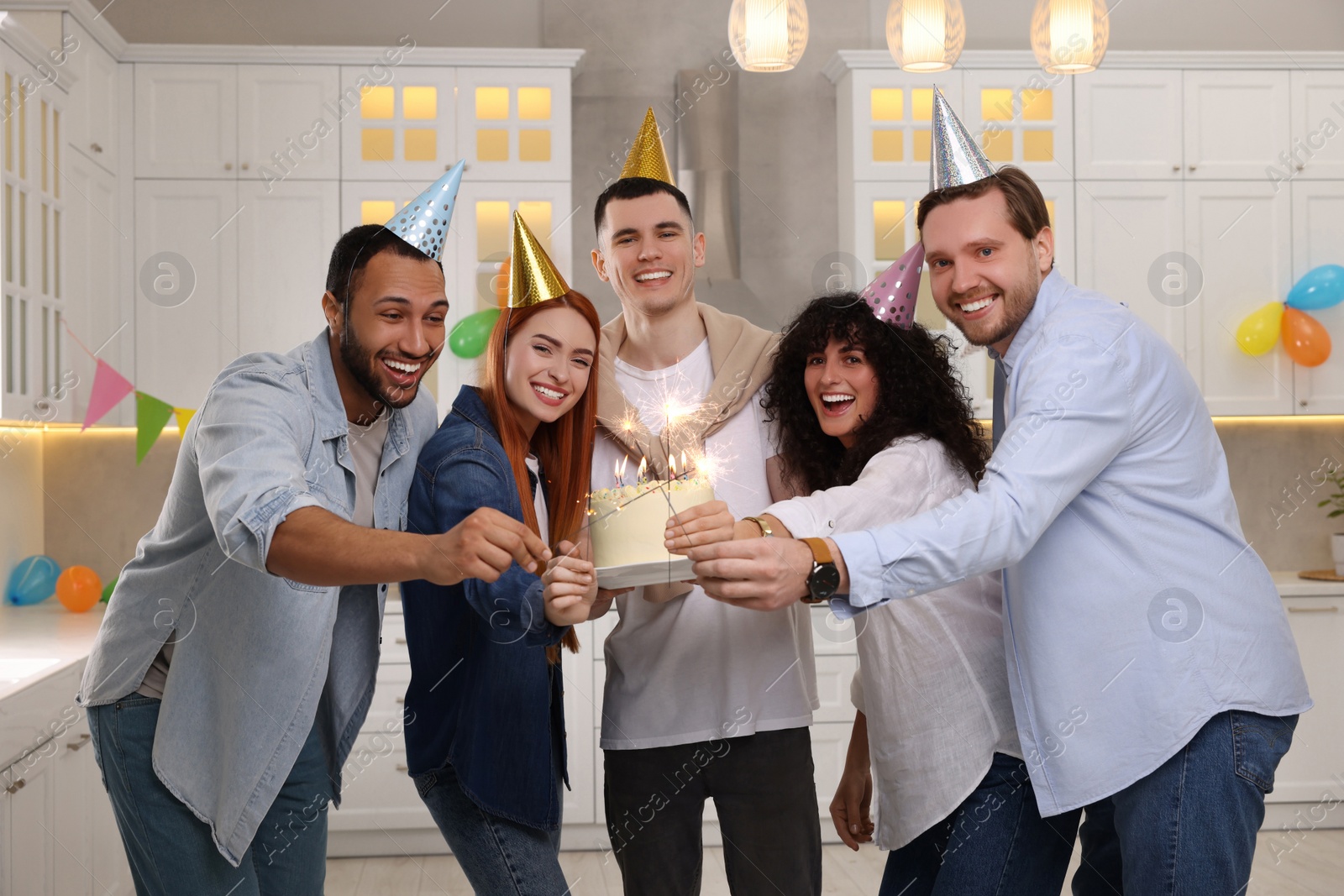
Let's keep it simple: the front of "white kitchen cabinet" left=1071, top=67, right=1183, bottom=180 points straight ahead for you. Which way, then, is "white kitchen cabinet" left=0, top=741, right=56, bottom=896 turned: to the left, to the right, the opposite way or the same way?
to the left

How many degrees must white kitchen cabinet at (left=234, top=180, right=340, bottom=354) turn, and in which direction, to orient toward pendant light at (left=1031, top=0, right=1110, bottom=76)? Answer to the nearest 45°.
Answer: approximately 45° to its left

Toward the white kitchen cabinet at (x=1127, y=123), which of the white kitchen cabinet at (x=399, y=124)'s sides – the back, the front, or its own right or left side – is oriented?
left

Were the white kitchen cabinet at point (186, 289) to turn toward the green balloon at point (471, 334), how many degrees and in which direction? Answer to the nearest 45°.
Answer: approximately 90° to its left

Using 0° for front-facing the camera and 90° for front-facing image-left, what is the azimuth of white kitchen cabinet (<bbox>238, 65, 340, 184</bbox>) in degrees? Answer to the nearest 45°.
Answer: approximately 0°

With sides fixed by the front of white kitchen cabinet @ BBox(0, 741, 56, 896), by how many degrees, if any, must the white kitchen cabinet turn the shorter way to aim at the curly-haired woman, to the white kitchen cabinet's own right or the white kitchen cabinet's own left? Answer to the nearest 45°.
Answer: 0° — it already faces them

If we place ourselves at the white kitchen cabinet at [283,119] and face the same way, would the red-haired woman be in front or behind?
in front

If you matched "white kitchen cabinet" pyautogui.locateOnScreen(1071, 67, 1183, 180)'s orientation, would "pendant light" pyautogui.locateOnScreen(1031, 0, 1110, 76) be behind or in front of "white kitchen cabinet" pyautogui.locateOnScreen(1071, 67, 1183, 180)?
in front
